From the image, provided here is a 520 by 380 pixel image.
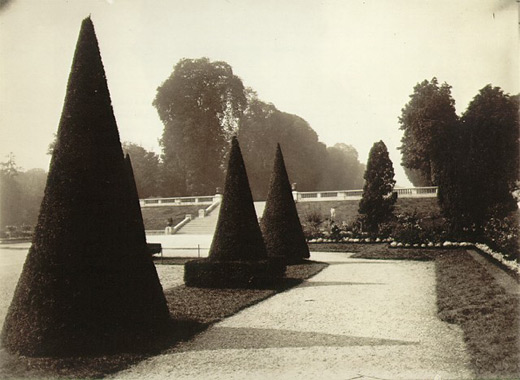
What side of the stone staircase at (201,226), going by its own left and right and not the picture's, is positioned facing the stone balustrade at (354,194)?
left

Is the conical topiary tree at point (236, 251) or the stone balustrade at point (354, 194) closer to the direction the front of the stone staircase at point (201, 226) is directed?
the conical topiary tree

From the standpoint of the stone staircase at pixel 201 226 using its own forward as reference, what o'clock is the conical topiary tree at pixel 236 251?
The conical topiary tree is roughly at 12 o'clock from the stone staircase.

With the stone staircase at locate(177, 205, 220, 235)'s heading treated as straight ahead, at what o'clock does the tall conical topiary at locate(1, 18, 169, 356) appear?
The tall conical topiary is roughly at 12 o'clock from the stone staircase.

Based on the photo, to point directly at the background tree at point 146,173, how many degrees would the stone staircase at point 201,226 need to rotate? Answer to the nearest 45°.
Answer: approximately 180°

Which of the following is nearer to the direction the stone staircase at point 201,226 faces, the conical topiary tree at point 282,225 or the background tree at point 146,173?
the conical topiary tree

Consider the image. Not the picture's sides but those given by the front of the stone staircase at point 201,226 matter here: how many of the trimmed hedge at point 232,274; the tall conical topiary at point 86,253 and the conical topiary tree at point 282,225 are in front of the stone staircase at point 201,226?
3

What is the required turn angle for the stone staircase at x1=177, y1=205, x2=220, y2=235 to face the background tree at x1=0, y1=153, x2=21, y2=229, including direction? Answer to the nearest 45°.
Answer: approximately 90° to its right

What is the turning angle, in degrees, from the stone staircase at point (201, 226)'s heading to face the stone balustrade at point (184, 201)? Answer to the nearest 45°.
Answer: approximately 180°

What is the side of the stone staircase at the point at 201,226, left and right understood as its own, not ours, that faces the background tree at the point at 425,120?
left

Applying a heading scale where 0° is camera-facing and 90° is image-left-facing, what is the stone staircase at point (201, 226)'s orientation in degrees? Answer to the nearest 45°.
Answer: approximately 0°
